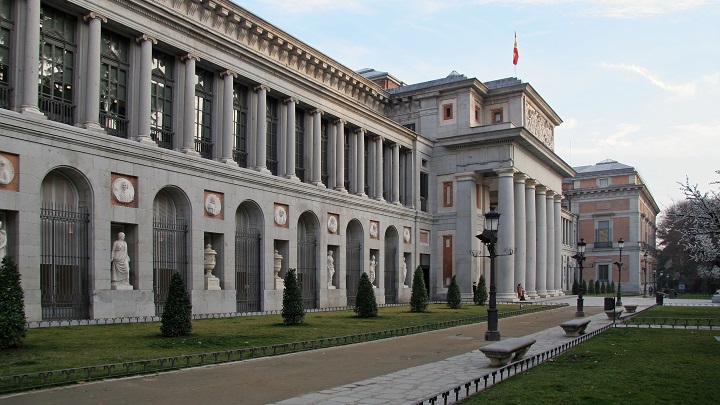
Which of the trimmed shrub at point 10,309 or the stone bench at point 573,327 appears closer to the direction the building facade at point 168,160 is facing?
the stone bench

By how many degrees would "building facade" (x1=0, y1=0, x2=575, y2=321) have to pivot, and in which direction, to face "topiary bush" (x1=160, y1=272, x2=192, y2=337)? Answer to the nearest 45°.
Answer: approximately 45° to its right

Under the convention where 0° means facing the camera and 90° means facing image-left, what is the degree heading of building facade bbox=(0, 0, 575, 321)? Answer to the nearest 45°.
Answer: approximately 315°

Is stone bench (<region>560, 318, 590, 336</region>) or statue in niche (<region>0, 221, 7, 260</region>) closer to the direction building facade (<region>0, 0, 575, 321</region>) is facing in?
the stone bench

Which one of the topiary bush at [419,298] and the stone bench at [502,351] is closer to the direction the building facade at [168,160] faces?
the stone bench

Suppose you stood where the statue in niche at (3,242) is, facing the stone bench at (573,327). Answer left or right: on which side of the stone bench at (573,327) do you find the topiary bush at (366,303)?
left

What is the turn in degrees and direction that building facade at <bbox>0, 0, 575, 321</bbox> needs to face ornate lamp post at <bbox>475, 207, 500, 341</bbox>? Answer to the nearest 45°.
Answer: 0° — it already faces it

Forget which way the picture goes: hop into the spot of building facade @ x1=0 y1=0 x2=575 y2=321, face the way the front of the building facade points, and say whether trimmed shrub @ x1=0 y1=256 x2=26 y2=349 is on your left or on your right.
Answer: on your right
